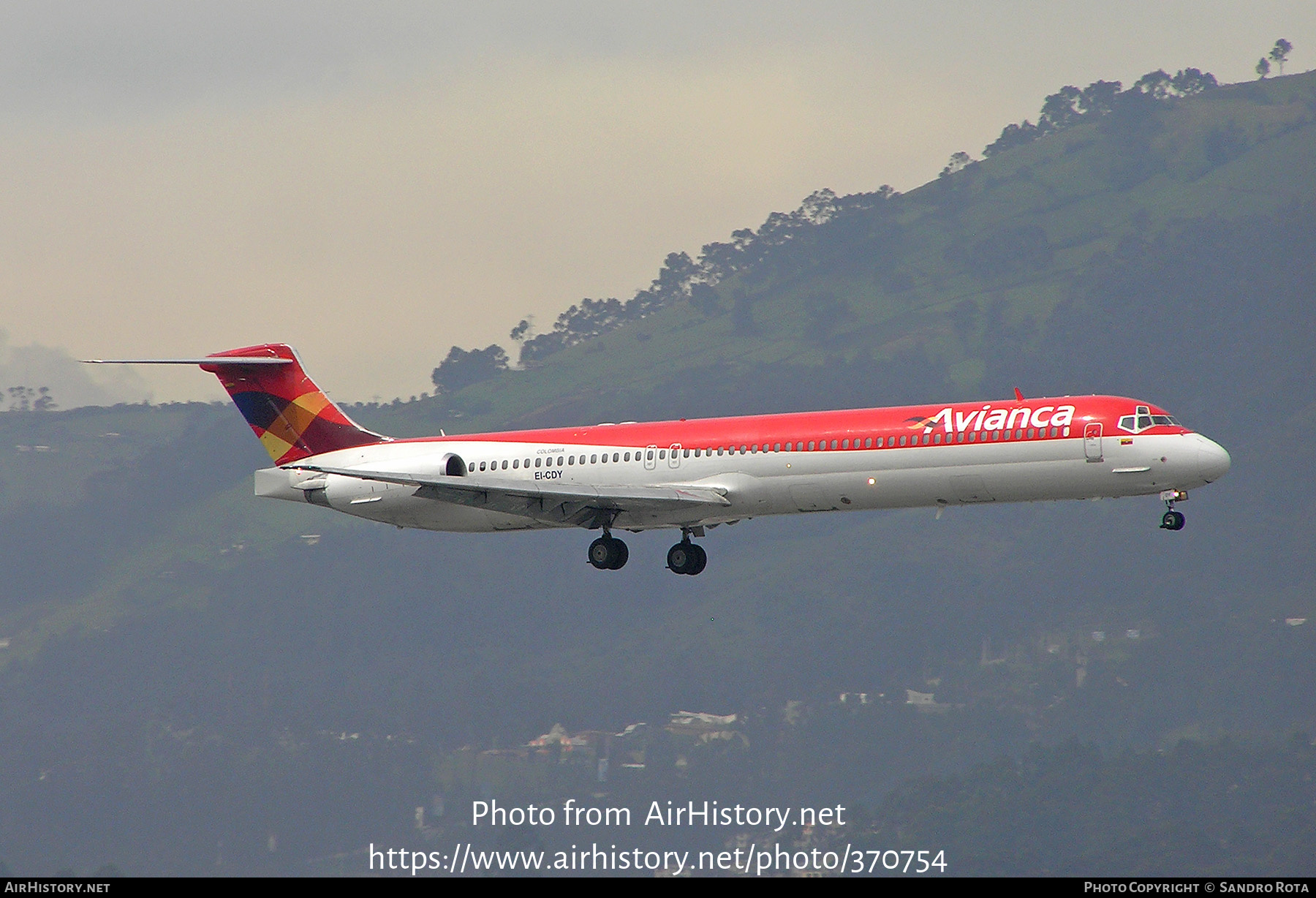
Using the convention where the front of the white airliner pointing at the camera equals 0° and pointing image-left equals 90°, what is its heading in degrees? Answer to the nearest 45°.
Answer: approximately 315°
